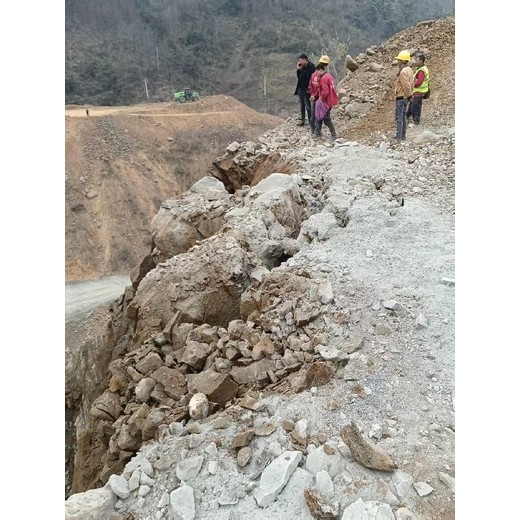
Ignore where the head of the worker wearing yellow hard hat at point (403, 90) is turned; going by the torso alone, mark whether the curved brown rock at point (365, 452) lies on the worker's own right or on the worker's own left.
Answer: on the worker's own left

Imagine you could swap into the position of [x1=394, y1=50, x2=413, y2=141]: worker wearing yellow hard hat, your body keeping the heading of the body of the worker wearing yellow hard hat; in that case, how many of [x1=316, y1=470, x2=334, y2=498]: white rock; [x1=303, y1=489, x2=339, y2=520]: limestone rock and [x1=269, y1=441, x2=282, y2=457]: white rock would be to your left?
3

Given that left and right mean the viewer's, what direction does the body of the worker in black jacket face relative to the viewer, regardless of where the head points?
facing the viewer and to the left of the viewer

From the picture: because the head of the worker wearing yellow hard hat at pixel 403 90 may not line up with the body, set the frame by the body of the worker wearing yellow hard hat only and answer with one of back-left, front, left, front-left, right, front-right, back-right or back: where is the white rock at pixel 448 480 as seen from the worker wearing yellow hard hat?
left

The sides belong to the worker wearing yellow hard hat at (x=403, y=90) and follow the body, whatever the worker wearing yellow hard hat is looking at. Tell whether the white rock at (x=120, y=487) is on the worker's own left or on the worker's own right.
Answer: on the worker's own left

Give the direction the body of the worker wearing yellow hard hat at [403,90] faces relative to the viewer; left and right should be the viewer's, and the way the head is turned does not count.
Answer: facing to the left of the viewer
